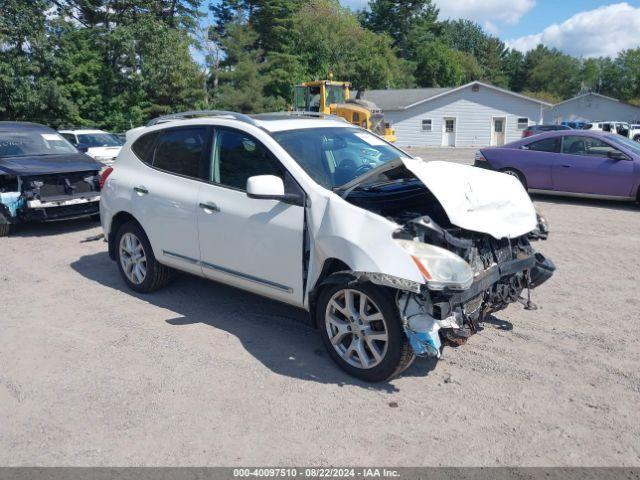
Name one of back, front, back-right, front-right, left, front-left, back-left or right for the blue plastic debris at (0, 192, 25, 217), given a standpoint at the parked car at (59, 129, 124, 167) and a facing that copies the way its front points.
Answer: front-right

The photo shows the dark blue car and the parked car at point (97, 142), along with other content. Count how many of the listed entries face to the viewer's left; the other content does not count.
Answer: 0

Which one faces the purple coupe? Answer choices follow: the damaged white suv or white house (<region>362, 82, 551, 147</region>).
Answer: the white house

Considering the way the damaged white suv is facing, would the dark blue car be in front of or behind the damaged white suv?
behind

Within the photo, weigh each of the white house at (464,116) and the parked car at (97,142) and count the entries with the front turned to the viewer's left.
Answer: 0

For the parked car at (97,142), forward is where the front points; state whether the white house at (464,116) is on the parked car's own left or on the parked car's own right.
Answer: on the parked car's own left

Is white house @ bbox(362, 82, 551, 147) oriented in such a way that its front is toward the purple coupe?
yes

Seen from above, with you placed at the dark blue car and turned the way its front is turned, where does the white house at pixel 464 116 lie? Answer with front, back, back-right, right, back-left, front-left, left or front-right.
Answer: left

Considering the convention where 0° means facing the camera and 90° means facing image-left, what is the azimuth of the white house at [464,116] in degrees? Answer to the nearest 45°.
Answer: approximately 0°
